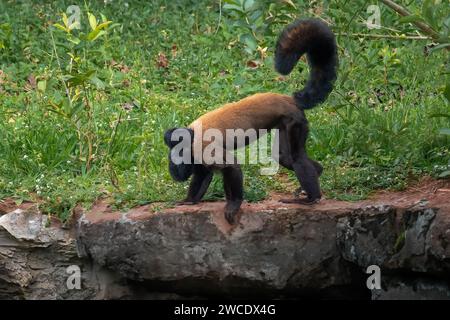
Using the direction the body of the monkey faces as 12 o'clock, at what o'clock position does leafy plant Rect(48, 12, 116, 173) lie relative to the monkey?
The leafy plant is roughly at 1 o'clock from the monkey.

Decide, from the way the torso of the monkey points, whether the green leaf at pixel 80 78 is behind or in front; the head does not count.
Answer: in front

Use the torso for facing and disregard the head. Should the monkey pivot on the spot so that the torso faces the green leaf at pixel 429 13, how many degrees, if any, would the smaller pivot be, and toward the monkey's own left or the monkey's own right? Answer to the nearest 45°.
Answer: approximately 180°

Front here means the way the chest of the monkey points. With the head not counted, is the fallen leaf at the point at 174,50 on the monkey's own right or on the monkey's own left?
on the monkey's own right

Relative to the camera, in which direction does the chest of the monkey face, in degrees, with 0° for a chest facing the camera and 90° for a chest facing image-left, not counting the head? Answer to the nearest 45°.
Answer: approximately 90°
